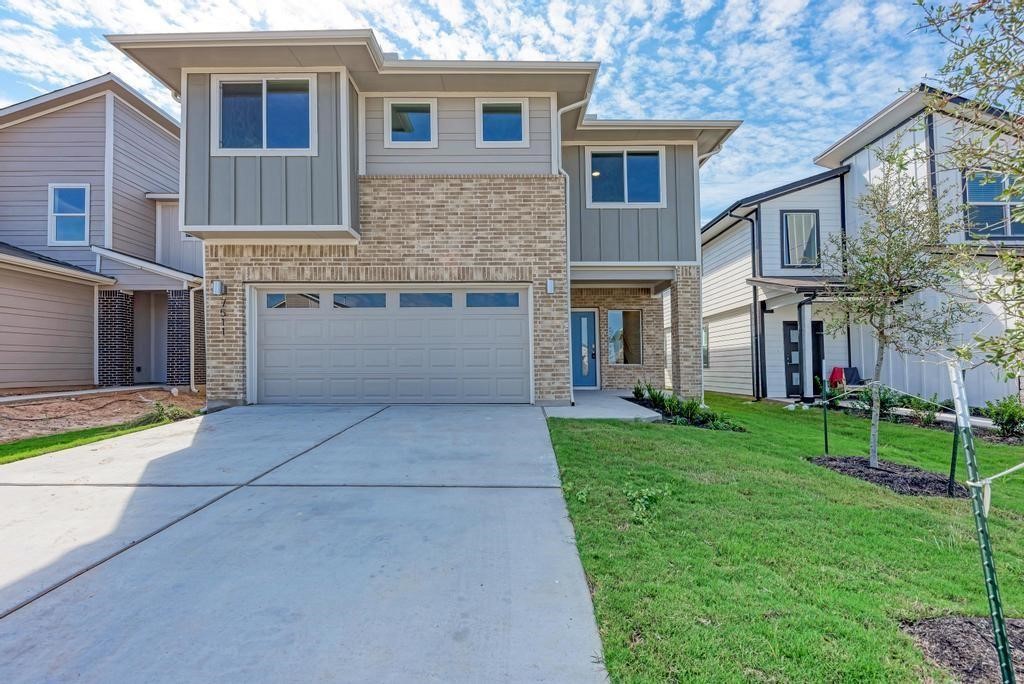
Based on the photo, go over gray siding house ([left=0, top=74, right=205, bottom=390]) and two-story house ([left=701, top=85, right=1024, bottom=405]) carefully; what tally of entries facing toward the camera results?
2

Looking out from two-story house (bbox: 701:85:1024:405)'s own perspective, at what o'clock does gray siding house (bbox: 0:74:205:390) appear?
The gray siding house is roughly at 2 o'clock from the two-story house.

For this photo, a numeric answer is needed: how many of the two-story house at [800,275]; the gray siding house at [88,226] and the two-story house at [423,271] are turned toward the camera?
3

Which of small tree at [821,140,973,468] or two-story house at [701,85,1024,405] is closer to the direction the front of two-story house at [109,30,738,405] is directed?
the small tree

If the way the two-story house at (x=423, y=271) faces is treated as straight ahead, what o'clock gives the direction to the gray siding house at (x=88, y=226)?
The gray siding house is roughly at 4 o'clock from the two-story house.

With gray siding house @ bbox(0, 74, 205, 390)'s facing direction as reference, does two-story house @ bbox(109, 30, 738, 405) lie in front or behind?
in front

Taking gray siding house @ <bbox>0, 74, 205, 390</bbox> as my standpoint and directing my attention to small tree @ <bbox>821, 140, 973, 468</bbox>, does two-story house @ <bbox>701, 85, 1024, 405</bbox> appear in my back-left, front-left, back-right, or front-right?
front-left

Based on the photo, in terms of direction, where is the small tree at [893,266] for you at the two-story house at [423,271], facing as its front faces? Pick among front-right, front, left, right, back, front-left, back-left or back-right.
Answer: front-left

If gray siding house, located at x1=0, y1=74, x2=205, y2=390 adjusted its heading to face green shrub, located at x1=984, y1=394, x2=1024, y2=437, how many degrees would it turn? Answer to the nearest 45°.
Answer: approximately 45° to its left

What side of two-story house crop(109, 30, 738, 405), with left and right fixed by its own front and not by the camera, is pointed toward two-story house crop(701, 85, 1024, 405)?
left

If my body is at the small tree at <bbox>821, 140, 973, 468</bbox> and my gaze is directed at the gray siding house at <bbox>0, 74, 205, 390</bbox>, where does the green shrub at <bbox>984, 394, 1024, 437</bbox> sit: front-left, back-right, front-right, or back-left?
back-right

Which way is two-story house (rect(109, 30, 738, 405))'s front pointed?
toward the camera

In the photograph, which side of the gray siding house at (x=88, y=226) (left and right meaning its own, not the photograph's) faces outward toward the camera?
front

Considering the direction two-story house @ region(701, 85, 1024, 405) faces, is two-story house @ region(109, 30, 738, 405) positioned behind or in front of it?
in front

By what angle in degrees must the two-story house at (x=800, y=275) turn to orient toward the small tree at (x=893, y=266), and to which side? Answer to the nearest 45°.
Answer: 0° — it already faces it

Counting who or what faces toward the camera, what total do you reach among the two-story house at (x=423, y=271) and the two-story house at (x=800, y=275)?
2

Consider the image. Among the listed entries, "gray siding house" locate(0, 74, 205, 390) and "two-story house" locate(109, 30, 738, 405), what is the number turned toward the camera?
2

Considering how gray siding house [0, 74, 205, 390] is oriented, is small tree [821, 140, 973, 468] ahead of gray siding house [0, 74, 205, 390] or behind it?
ahead

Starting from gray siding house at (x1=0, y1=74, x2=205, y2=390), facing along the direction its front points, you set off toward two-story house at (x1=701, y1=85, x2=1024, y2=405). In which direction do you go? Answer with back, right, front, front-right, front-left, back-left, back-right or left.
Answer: front-left
